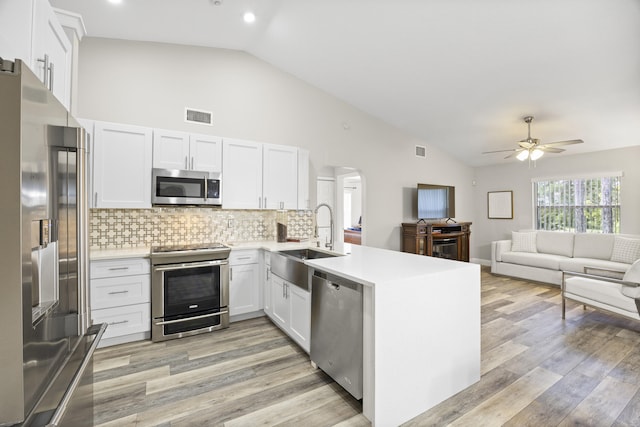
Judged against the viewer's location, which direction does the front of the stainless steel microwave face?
facing the viewer

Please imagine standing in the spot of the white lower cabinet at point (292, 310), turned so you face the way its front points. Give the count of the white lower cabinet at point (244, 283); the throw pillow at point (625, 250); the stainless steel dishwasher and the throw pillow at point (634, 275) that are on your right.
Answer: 1

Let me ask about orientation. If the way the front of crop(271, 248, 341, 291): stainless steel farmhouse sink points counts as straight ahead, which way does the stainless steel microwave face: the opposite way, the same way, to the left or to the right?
to the left

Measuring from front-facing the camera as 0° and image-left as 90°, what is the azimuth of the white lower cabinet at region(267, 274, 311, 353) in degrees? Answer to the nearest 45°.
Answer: approximately 45°

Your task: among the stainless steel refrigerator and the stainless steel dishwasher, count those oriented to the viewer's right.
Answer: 1

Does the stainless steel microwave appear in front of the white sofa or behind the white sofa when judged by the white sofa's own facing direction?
in front

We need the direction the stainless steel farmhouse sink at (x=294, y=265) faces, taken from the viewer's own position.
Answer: facing the viewer and to the left of the viewer

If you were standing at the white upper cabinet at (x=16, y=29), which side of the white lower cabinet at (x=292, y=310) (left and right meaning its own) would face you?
front

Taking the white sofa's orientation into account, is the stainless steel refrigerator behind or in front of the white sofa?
in front

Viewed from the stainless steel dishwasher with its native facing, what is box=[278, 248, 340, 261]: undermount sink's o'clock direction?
The undermount sink is roughly at 4 o'clock from the stainless steel dishwasher.

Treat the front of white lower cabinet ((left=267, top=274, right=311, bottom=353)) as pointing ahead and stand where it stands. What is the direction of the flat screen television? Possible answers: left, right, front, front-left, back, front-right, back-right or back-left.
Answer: back

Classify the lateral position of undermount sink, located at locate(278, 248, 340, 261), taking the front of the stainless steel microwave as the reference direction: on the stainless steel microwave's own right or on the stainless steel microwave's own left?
on the stainless steel microwave's own left

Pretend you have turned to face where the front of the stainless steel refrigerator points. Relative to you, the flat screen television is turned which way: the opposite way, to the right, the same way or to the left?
to the right

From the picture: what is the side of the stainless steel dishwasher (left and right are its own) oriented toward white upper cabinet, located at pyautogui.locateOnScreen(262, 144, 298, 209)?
right

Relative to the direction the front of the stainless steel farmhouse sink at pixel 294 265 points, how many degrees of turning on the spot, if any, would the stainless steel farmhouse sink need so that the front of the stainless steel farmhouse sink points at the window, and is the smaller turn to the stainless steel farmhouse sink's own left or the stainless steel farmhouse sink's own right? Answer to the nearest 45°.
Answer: approximately 180°

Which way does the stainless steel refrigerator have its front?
to the viewer's right

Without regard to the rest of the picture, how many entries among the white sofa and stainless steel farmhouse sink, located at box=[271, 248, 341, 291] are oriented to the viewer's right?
0
